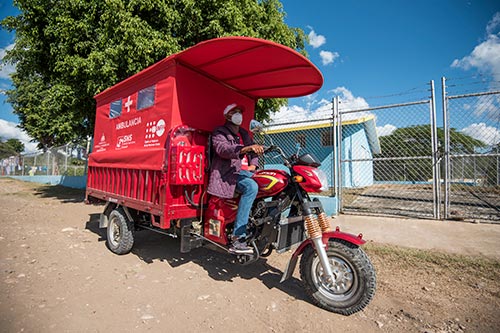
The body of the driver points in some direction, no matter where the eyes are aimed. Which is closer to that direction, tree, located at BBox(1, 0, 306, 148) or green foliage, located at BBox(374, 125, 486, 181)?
the green foliage

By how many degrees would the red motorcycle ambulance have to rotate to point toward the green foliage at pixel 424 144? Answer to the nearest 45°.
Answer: approximately 90° to its left

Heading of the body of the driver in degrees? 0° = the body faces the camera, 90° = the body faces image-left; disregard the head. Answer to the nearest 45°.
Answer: approximately 315°

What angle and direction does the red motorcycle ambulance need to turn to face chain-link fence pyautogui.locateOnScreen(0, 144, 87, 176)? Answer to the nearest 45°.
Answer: approximately 180°

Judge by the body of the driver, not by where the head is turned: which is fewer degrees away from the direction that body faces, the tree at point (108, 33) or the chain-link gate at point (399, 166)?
the chain-link gate

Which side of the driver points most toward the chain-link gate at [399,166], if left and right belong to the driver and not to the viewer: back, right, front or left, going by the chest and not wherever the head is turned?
left

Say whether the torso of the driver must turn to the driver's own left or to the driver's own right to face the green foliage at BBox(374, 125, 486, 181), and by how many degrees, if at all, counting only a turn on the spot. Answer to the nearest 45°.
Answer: approximately 90° to the driver's own left
